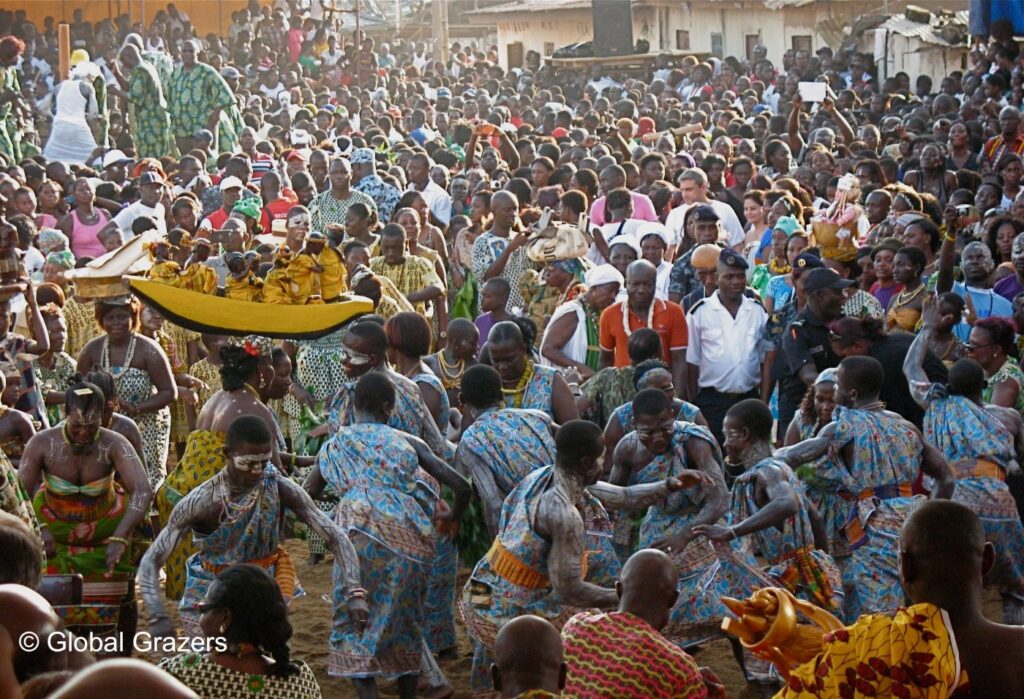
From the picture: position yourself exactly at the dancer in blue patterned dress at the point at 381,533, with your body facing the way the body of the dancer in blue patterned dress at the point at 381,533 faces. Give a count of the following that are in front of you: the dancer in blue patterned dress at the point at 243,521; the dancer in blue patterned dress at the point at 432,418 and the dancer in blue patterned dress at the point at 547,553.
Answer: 1

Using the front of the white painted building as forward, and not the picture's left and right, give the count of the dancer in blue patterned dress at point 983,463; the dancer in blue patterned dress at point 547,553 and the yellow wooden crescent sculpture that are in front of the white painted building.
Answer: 3

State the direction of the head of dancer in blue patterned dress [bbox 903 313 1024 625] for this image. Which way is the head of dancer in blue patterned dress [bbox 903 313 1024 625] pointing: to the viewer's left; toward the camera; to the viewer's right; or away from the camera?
away from the camera

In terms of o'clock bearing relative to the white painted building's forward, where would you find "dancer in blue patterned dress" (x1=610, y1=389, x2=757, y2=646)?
The dancer in blue patterned dress is roughly at 12 o'clock from the white painted building.

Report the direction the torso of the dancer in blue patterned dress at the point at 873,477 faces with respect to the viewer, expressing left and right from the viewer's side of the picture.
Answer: facing away from the viewer and to the left of the viewer

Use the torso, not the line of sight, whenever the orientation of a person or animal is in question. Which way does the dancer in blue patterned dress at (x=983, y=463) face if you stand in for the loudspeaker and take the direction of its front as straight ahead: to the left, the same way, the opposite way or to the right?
the opposite way

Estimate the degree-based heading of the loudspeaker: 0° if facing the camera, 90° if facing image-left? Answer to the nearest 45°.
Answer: approximately 0°

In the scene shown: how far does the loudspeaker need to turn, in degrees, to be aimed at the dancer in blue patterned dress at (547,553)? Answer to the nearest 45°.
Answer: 0° — it already faces them

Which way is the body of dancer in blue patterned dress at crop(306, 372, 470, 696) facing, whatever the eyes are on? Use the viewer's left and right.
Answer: facing away from the viewer

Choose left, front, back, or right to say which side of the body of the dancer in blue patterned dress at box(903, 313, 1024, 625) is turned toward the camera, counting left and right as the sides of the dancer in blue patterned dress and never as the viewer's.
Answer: back
